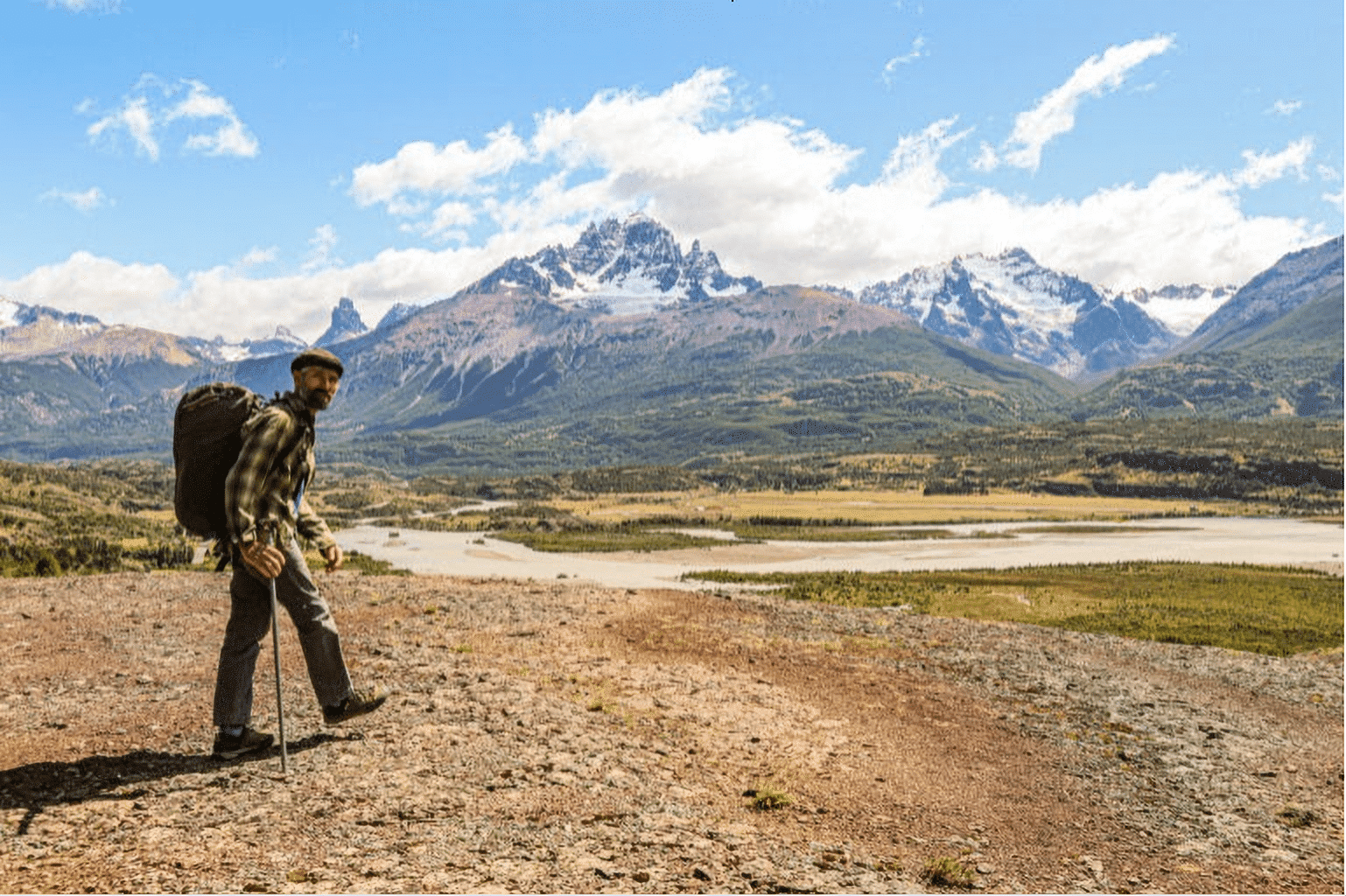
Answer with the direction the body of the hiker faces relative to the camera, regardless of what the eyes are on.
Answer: to the viewer's right
